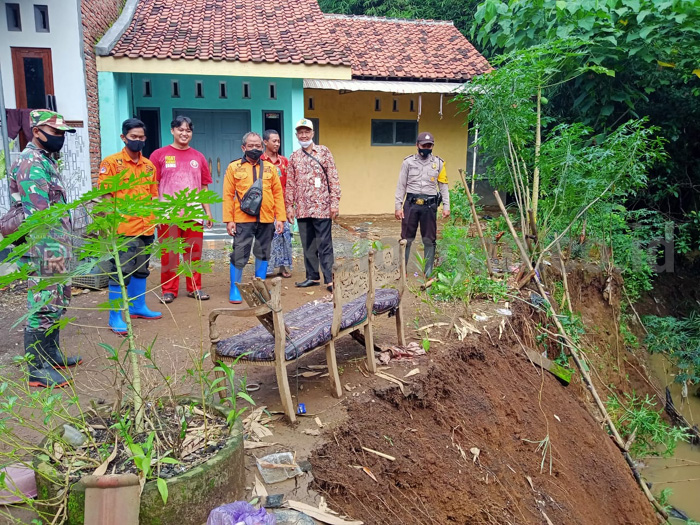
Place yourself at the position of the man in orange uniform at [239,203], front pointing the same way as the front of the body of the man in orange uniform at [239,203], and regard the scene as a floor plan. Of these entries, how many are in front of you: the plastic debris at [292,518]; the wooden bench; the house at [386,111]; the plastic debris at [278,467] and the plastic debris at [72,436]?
4

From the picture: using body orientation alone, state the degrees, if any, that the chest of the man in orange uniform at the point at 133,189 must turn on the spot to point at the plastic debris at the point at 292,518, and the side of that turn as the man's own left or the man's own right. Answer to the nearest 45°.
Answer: approximately 45° to the man's own right
